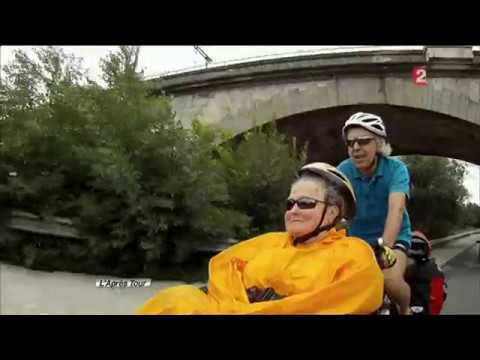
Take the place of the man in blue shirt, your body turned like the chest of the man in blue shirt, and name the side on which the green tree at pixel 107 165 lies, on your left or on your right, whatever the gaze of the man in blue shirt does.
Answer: on your right

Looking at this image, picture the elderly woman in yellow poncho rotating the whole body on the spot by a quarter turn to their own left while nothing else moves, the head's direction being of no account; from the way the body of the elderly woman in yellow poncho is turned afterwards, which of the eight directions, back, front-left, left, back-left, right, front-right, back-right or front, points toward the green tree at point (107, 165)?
back

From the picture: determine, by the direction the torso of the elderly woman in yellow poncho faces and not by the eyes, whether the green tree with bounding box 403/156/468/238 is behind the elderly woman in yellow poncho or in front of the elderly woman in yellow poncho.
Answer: behind

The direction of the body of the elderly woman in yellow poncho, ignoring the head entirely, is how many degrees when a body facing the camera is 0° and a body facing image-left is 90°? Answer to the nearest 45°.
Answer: approximately 45°

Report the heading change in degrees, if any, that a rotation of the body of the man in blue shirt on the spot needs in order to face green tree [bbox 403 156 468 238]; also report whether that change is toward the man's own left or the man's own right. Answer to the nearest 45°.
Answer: approximately 135° to the man's own right

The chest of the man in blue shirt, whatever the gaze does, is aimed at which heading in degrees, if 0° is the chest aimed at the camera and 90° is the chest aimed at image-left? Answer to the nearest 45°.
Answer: approximately 45°

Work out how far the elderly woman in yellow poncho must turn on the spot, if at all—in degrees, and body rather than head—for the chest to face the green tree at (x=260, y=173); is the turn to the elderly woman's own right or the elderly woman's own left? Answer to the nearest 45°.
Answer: approximately 135° to the elderly woman's own right

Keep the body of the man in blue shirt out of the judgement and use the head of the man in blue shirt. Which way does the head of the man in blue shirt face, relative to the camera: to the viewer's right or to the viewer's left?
to the viewer's left
